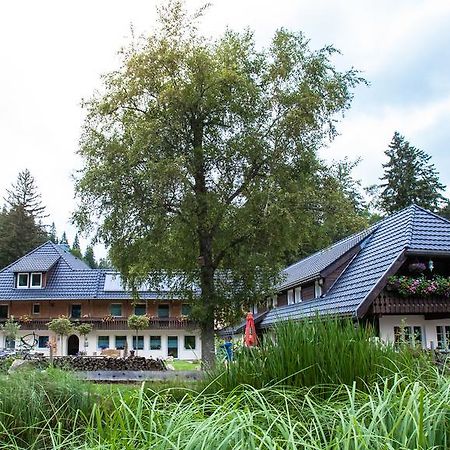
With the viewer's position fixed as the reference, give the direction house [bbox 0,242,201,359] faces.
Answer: facing the viewer

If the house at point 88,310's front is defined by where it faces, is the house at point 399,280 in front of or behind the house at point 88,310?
in front
